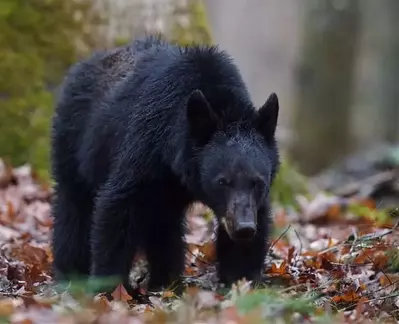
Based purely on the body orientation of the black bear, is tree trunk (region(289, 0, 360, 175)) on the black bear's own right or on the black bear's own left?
on the black bear's own left

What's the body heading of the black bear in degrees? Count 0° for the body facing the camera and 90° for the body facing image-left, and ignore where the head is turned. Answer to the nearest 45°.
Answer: approximately 315°
